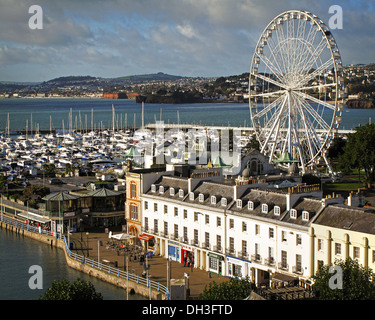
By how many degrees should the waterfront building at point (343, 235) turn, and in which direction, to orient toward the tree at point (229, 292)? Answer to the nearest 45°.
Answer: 0° — it already faces it

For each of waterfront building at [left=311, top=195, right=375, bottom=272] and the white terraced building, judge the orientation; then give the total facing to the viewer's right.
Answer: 0

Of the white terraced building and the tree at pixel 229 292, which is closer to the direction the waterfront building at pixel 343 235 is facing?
the tree

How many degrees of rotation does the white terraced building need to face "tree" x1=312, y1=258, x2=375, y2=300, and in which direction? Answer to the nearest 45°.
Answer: approximately 45° to its left

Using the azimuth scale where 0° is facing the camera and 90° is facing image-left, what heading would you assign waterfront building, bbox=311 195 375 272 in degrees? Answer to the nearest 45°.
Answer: approximately 45°

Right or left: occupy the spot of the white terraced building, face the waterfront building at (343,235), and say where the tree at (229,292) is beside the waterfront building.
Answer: right

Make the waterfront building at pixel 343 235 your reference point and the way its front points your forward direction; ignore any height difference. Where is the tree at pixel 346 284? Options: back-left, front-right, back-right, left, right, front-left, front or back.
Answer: front-left

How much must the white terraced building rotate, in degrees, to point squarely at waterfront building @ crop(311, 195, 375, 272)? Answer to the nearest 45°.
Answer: approximately 90° to its left

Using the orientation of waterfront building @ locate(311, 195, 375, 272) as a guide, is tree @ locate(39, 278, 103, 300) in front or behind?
in front

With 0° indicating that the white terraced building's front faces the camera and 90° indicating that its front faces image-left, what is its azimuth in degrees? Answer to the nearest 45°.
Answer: approximately 45°
